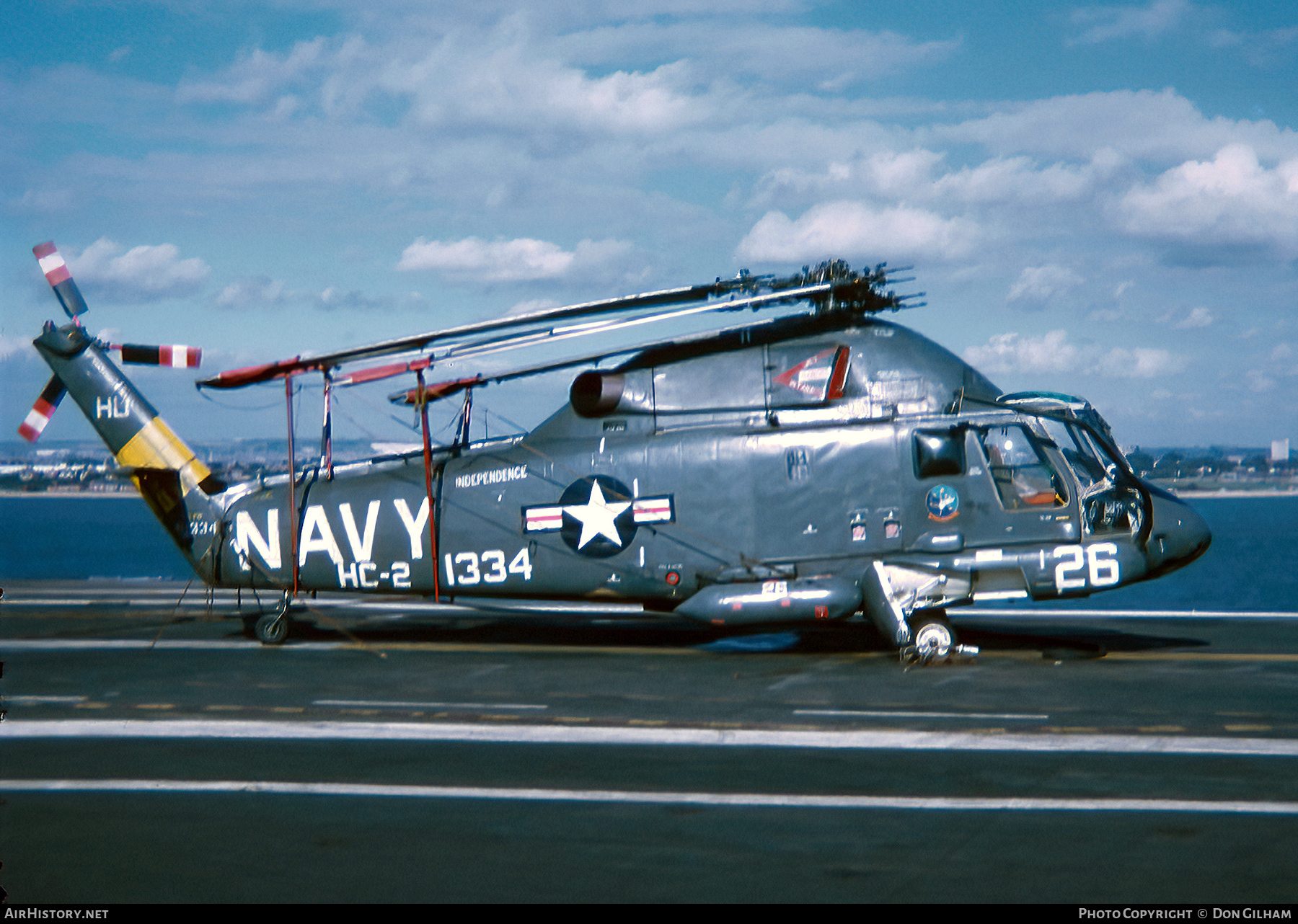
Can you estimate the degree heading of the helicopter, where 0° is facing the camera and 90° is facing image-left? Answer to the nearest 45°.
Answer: approximately 270°
